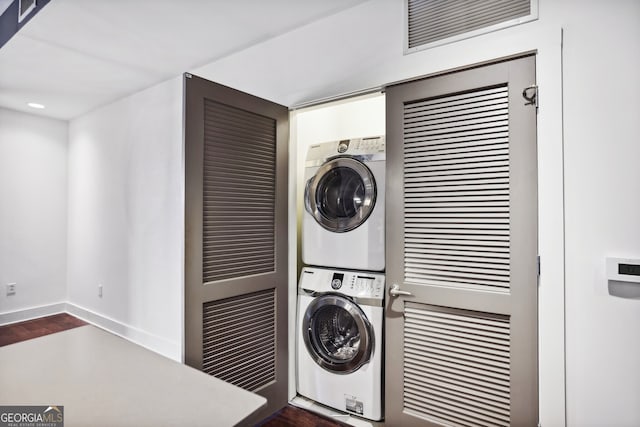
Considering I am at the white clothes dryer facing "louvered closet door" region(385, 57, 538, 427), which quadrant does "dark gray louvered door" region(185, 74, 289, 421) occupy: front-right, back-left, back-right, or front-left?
back-right

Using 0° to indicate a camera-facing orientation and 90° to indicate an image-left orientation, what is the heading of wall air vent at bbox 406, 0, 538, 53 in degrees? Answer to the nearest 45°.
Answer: approximately 45°

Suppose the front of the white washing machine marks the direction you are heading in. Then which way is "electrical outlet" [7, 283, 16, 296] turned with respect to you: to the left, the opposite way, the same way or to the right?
to the left

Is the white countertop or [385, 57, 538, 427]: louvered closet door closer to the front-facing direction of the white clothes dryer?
the white countertop

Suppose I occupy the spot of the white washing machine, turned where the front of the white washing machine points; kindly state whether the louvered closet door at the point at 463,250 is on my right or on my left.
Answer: on my left
